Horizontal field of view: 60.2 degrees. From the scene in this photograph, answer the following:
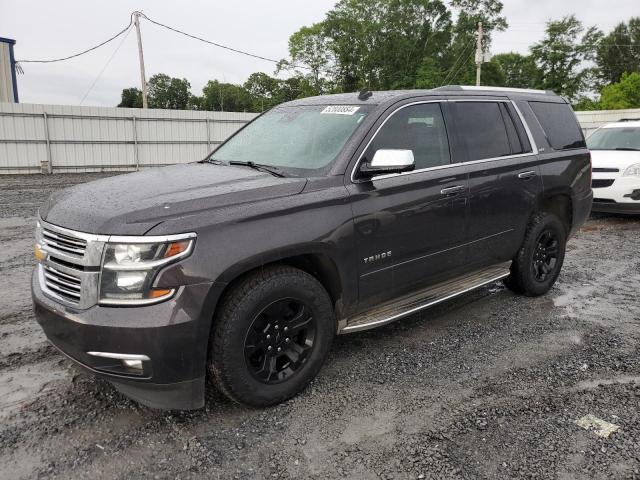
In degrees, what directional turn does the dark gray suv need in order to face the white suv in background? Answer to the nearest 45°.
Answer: approximately 180°

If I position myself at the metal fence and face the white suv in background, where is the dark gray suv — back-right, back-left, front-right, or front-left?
front-right

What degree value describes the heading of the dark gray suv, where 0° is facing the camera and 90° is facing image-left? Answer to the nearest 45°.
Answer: approximately 45°

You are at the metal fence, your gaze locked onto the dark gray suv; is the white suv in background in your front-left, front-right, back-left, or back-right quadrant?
front-left

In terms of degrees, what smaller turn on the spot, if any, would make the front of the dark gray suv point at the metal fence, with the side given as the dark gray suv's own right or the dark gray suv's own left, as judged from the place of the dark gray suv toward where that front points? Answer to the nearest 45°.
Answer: approximately 90° to the dark gray suv's own right

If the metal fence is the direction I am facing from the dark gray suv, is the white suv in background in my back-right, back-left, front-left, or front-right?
front-right

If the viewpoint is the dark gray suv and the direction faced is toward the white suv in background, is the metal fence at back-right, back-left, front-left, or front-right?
front-left
